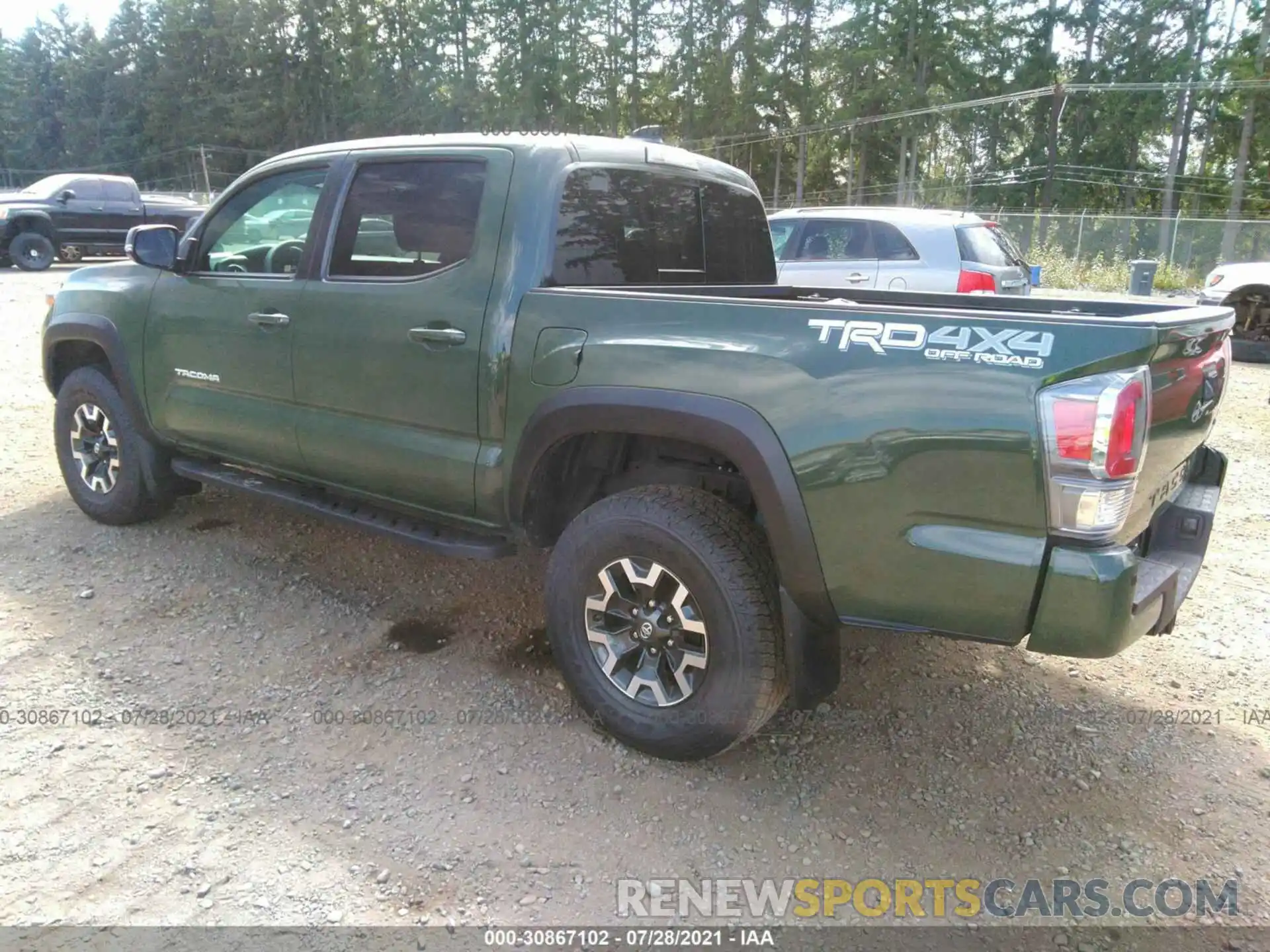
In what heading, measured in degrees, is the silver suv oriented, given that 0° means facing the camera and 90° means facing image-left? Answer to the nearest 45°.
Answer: approximately 135°

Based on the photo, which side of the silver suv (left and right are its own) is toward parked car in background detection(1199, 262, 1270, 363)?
back

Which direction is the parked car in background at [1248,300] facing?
to the viewer's left

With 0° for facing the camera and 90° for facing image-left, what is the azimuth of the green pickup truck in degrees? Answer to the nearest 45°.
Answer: approximately 135°

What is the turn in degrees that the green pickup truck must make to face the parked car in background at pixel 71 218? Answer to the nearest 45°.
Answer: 0° — it already faces it

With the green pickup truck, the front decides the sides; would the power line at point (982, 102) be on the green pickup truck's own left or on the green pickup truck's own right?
on the green pickup truck's own right

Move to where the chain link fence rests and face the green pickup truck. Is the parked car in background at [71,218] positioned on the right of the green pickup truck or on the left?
right

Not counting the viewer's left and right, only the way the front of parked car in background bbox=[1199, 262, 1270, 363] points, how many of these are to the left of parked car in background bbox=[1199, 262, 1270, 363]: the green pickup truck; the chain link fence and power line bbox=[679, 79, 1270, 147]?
1

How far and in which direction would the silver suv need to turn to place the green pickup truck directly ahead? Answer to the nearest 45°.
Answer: approximately 135° to its left

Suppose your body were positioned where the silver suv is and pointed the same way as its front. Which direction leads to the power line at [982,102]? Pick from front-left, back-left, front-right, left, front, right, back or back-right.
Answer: front-right
